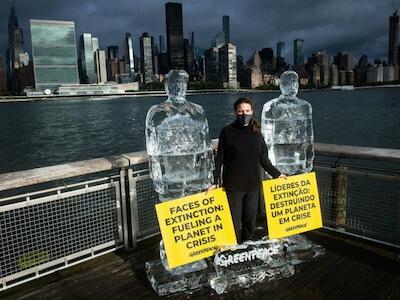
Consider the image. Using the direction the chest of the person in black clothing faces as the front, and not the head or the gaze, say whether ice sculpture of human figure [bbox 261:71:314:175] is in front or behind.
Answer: behind

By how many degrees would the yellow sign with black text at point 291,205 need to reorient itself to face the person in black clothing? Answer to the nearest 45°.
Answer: approximately 45° to its right

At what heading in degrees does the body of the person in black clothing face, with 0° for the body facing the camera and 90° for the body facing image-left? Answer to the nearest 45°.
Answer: approximately 0°

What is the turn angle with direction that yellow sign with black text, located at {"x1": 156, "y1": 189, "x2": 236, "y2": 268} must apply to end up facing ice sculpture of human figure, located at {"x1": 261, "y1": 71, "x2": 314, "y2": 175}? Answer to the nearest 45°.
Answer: approximately 135° to its left

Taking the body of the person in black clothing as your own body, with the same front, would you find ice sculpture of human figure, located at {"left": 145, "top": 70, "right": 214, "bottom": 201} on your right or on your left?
on your right
